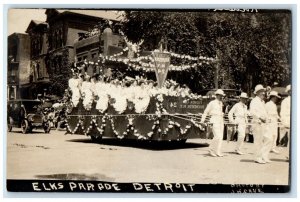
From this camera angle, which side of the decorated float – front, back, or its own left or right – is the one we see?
right

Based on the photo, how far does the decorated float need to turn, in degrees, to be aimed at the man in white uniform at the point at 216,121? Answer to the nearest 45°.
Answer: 0° — it already faces them

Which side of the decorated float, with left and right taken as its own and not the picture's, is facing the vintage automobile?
back
